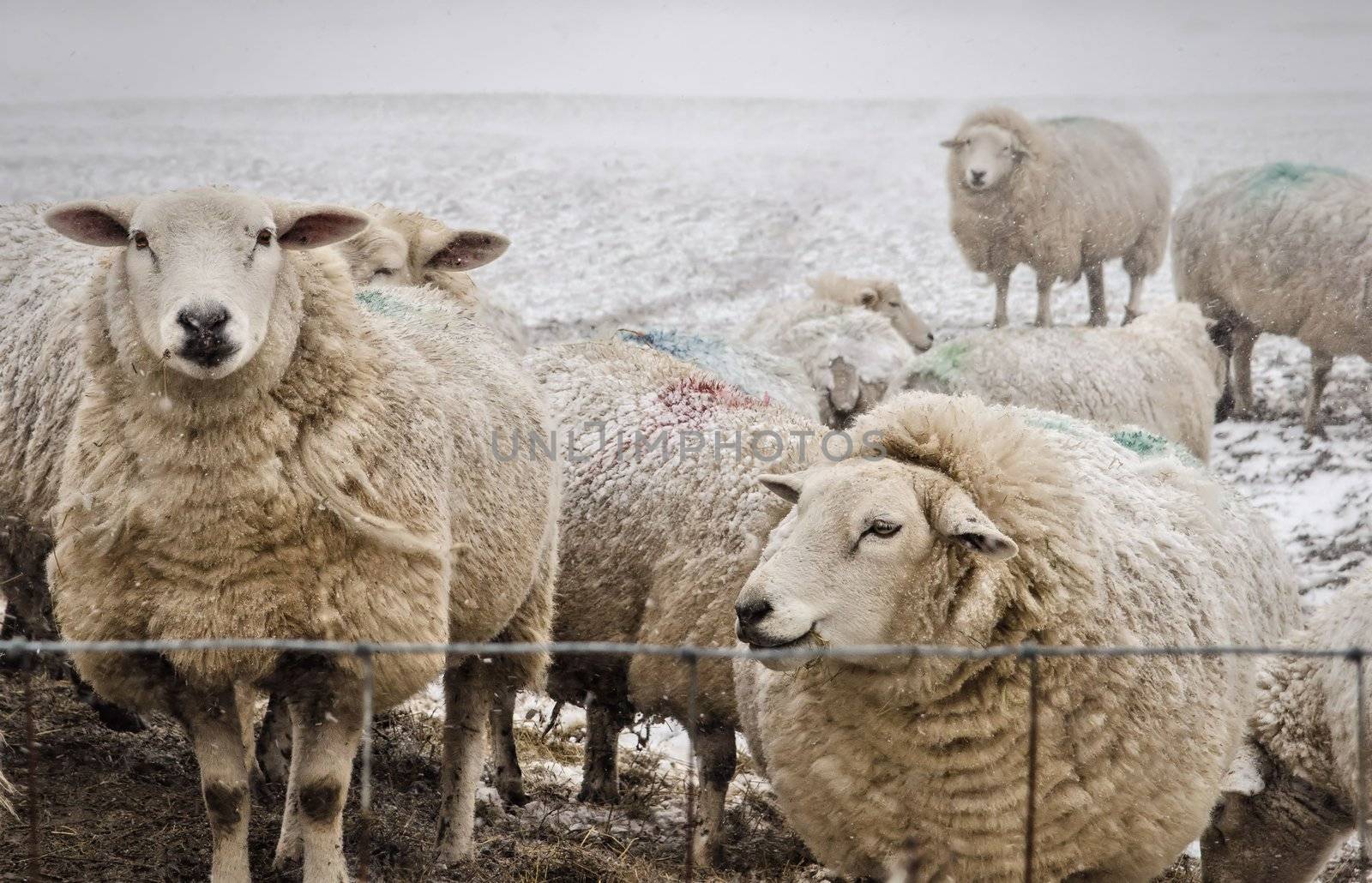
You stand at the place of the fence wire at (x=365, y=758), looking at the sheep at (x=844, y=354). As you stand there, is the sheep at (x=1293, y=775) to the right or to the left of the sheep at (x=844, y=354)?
right

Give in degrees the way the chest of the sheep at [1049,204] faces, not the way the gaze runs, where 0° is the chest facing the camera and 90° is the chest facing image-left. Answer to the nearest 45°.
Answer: approximately 45°
